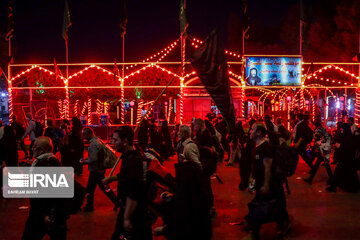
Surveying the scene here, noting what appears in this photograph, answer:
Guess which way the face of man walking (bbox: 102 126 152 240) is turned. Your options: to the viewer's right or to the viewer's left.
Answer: to the viewer's left

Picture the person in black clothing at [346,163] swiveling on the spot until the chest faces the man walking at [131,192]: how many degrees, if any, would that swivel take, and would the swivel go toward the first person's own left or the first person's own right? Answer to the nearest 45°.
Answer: approximately 90° to the first person's own left
